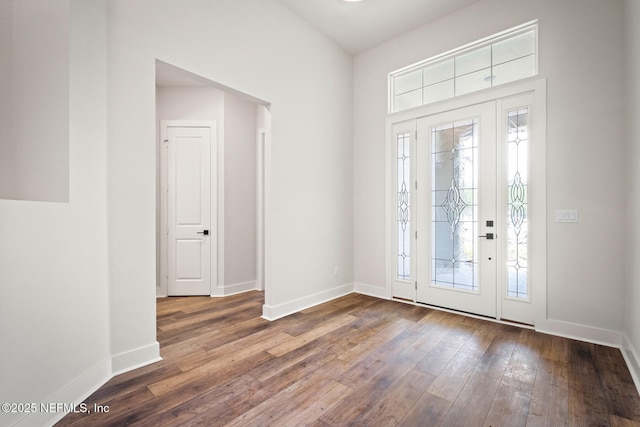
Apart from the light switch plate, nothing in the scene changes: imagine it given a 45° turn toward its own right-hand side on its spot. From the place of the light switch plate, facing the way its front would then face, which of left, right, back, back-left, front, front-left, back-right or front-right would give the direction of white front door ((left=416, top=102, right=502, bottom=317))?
front-right

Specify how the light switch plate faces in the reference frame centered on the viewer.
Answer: facing the viewer

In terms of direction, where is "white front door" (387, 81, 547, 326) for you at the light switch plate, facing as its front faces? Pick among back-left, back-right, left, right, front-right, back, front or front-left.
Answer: right

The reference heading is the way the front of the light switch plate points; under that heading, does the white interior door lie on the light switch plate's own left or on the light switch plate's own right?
on the light switch plate's own right
